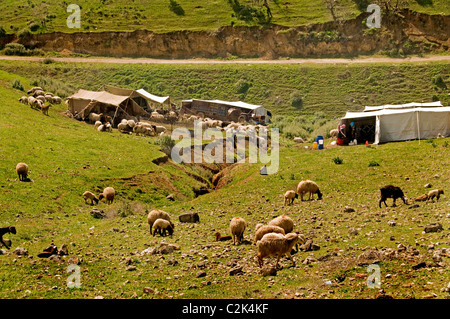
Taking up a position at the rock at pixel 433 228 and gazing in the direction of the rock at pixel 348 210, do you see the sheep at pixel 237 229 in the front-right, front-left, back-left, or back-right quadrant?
front-left

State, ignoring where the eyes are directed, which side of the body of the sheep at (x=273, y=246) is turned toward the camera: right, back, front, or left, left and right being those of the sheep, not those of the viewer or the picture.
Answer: right

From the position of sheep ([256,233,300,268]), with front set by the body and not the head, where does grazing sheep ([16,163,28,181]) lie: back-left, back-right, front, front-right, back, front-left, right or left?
back-left
